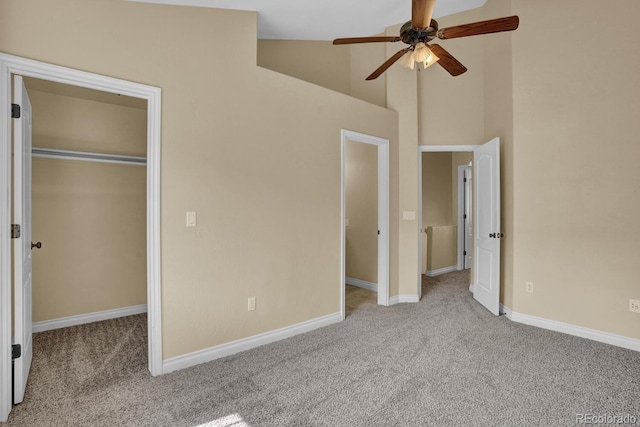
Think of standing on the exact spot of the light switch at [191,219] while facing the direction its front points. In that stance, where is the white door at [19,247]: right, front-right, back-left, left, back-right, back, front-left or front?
right

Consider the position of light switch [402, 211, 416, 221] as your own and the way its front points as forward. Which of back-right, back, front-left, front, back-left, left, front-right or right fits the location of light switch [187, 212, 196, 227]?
front-right

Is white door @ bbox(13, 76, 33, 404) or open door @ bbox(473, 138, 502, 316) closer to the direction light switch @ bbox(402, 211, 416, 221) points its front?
the white door

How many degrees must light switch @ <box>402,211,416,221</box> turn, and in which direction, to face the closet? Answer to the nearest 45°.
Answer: approximately 45° to its right

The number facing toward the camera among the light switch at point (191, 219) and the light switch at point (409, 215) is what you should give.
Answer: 2

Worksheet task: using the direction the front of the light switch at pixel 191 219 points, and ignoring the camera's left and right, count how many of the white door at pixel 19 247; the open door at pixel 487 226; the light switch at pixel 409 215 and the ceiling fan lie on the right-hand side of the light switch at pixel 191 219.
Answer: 1

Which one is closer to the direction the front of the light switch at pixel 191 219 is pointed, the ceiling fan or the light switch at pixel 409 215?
the ceiling fan

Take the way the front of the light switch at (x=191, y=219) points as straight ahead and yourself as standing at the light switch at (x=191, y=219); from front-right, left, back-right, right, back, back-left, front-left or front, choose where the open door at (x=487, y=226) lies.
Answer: left

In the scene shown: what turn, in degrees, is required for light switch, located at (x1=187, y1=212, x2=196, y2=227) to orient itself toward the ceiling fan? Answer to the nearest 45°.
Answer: approximately 45° to its left

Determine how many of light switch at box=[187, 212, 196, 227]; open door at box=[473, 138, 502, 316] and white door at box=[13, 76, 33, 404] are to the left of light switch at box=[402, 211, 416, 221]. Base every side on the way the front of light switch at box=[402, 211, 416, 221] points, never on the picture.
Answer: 1

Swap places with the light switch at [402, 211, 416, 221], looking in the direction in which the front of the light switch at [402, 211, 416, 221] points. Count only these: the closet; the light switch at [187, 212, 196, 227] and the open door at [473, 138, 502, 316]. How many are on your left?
1

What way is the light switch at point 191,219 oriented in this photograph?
toward the camera

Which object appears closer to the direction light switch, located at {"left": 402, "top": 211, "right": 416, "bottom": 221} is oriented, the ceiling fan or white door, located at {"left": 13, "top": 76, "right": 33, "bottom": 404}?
the ceiling fan

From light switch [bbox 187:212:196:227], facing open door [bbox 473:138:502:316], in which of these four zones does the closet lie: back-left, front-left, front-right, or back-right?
back-left

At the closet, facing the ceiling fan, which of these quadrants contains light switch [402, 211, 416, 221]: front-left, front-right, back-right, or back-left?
front-left

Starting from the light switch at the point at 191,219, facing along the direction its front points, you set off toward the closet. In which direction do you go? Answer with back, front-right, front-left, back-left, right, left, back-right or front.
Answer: back-right
